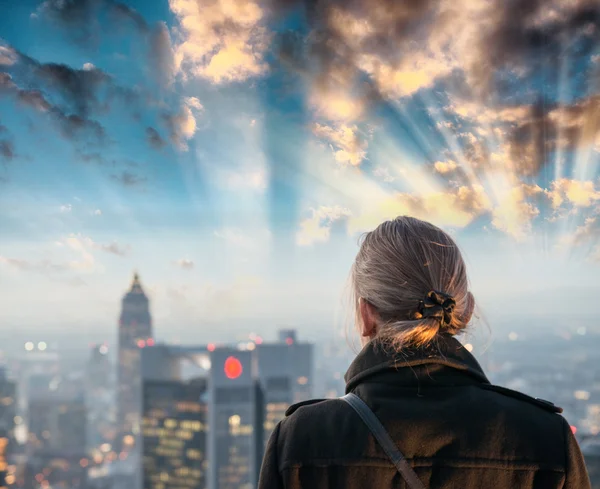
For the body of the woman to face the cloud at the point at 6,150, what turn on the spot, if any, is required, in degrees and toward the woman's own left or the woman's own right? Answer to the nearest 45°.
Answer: approximately 45° to the woman's own left

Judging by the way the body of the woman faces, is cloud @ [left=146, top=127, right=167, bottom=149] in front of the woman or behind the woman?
in front

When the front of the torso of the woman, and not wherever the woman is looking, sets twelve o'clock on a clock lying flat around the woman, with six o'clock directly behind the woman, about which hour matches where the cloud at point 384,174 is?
The cloud is roughly at 12 o'clock from the woman.

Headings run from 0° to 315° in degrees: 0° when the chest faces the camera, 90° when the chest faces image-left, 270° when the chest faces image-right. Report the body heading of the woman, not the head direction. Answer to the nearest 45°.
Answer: approximately 180°
